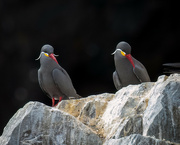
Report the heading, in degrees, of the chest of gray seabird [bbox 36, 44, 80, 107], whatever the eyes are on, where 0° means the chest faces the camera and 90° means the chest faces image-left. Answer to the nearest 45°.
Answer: approximately 45°
